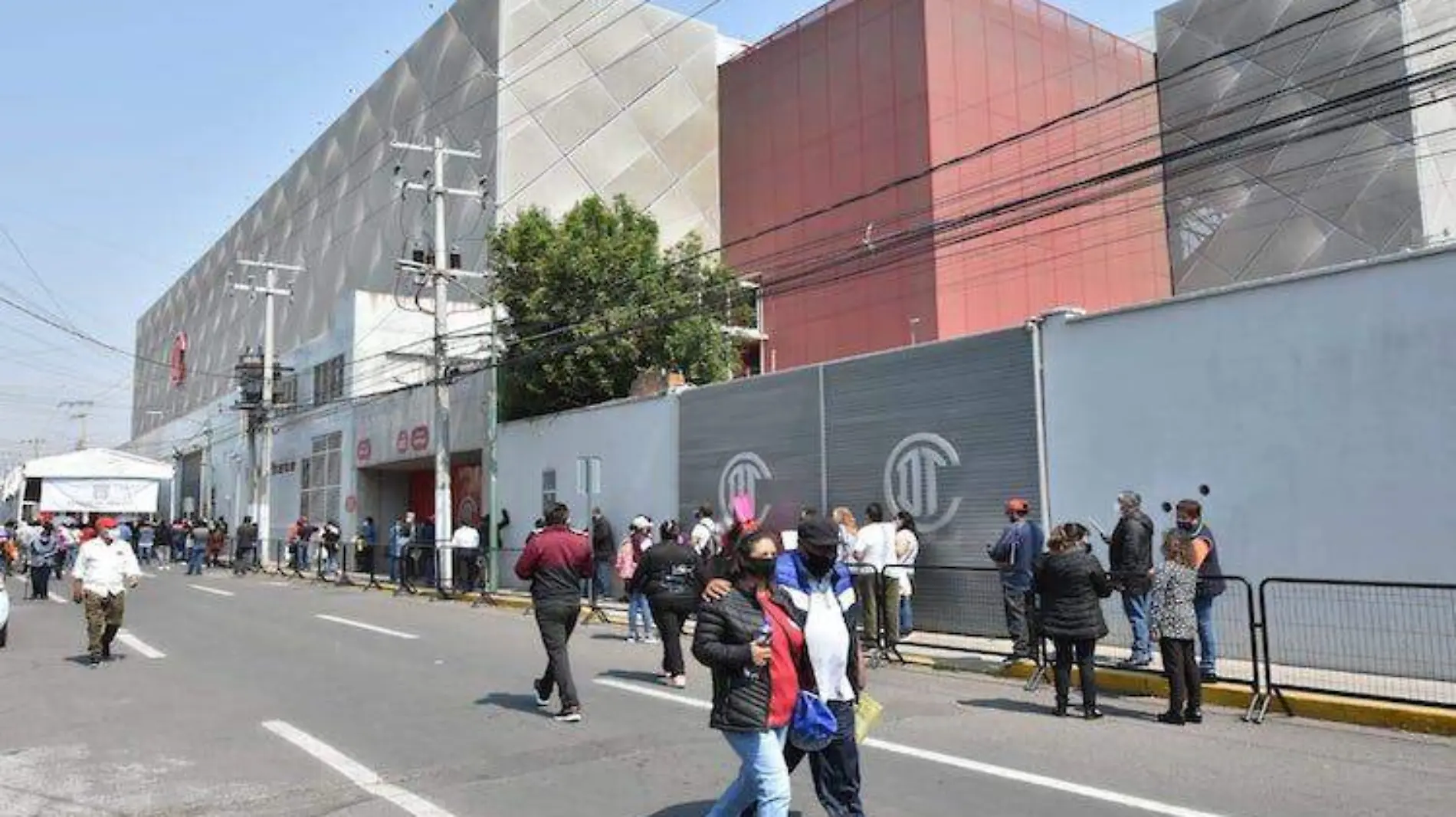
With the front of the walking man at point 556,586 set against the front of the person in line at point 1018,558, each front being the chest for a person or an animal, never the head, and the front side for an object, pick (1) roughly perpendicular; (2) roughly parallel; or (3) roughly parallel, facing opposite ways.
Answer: roughly perpendicular

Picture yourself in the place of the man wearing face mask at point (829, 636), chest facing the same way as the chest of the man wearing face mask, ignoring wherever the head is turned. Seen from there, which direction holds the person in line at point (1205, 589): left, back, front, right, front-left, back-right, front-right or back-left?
back-left

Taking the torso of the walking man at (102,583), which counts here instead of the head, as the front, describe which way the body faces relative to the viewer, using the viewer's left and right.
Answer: facing the viewer

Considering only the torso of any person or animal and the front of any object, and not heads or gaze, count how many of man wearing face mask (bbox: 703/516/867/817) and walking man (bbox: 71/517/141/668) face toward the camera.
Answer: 2

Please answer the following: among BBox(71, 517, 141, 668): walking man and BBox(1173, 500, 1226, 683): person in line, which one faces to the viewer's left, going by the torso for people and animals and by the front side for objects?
the person in line

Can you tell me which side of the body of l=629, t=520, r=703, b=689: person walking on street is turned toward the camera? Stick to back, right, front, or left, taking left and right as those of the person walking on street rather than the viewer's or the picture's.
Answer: back

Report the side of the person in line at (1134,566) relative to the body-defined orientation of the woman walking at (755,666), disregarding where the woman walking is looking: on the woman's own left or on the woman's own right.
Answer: on the woman's own left

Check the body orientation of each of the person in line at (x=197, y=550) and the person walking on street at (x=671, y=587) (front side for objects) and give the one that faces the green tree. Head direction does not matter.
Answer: the person walking on street at (x=671, y=587)

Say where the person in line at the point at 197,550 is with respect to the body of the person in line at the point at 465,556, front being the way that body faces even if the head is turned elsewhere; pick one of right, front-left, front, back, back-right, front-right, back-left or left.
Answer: front-left

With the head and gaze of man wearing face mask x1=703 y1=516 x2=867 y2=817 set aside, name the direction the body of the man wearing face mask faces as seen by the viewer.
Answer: toward the camera
